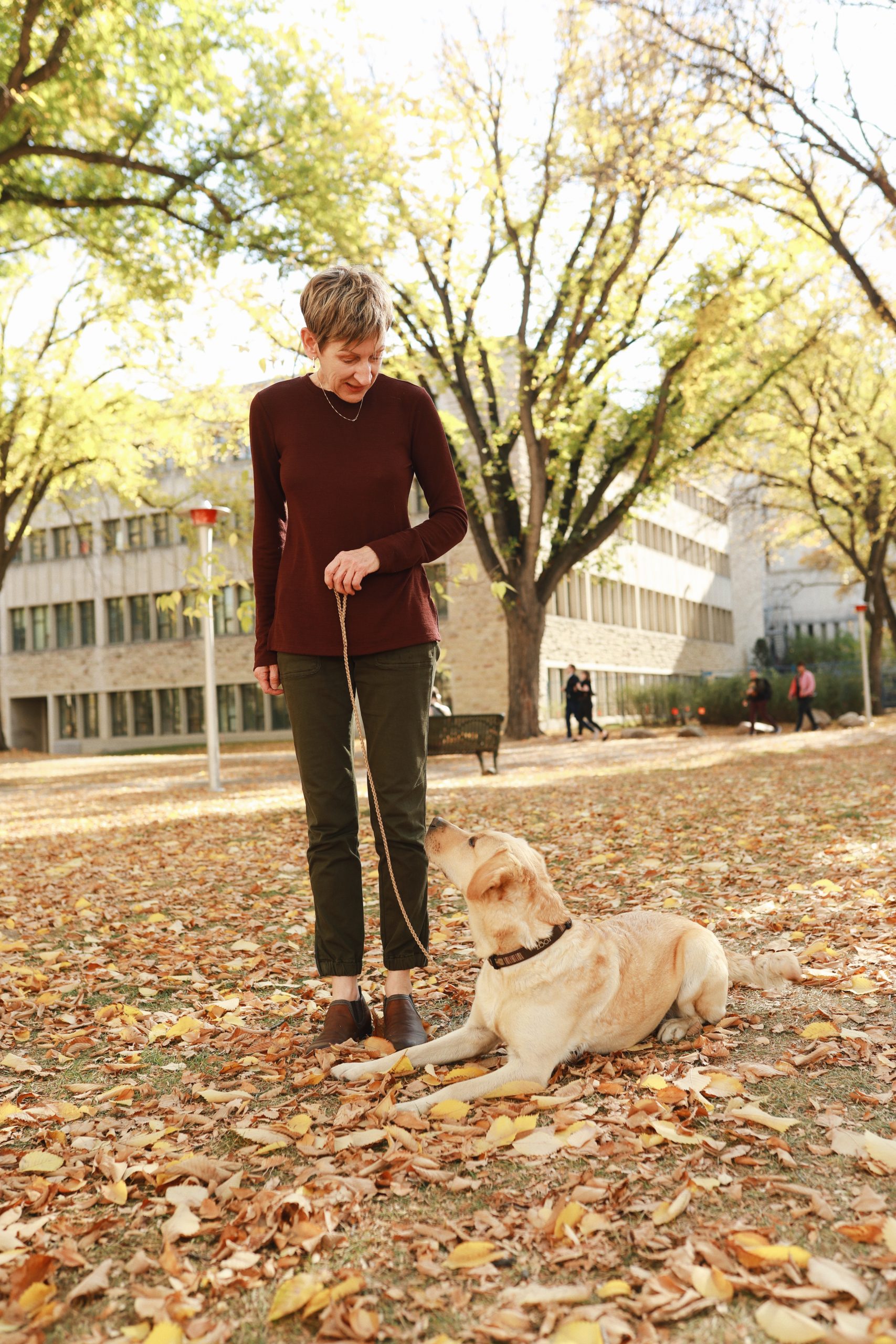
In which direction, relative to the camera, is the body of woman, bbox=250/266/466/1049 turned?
toward the camera

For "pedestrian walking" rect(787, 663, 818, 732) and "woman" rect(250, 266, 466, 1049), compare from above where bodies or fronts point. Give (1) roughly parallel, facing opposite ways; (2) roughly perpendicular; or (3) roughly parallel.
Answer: roughly perpendicular

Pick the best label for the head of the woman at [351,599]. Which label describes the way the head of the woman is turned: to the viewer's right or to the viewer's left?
to the viewer's right

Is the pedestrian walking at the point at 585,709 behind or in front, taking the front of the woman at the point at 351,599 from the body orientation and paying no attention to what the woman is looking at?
behind

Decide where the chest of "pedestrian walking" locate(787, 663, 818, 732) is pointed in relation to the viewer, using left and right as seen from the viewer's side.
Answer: facing the viewer and to the left of the viewer
